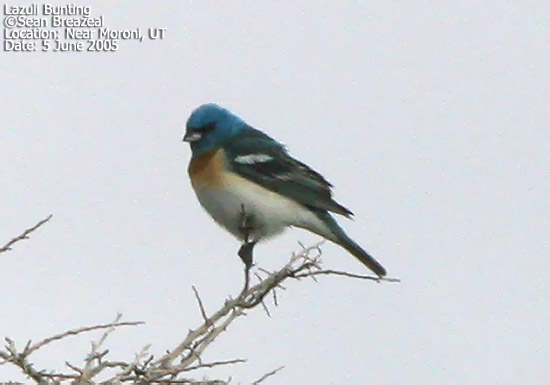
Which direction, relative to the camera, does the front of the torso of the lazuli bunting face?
to the viewer's left
